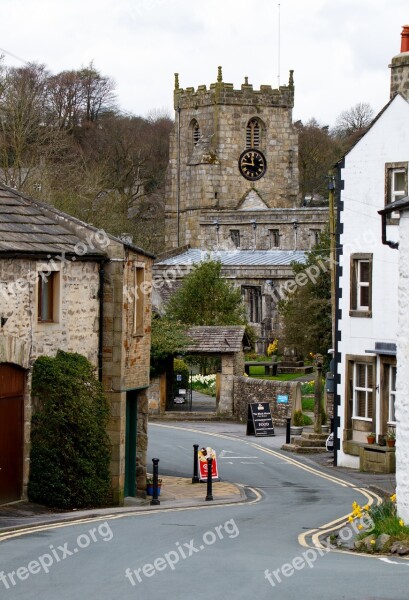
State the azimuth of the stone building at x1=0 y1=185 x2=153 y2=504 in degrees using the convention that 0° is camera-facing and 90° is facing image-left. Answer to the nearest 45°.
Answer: approximately 0°

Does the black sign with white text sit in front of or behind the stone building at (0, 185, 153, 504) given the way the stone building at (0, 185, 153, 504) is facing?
behind

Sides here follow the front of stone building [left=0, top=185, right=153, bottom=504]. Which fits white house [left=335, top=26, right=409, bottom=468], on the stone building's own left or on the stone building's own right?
on the stone building's own left

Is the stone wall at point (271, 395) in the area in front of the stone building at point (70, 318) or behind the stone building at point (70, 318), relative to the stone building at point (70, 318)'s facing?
behind
